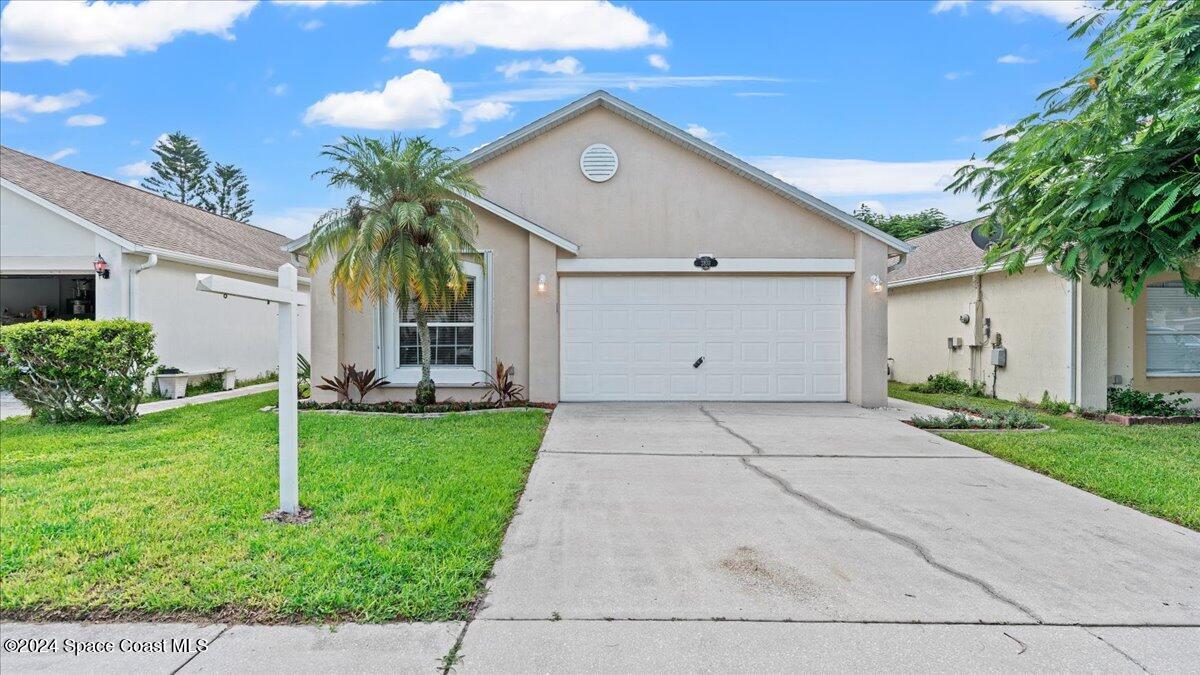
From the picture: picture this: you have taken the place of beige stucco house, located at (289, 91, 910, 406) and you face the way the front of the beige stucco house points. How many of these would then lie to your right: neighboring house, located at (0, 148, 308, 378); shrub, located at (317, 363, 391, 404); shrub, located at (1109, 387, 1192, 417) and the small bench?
3

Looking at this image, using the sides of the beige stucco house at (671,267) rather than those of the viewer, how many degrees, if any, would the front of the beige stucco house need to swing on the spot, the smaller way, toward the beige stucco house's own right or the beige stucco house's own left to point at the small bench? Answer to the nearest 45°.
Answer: approximately 90° to the beige stucco house's own right

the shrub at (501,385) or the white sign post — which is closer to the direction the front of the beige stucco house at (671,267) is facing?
the white sign post

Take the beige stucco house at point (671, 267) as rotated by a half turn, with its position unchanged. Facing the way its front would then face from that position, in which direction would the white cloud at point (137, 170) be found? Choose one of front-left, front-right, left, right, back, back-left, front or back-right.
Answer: front-left

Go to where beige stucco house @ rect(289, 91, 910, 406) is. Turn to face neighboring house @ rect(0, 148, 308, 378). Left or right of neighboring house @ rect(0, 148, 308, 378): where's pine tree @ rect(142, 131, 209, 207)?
right

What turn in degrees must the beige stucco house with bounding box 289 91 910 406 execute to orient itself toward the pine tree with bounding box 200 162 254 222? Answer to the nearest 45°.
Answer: approximately 135° to its right

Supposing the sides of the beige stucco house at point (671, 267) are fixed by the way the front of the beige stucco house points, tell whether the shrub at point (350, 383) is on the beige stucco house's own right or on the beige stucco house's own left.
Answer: on the beige stucco house's own right

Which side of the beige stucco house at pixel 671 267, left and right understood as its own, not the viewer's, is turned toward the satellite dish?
left

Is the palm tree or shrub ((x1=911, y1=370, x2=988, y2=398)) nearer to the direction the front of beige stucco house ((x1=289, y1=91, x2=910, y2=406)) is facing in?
the palm tree

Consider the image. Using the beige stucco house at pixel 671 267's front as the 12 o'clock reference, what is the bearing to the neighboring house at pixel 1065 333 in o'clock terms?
The neighboring house is roughly at 9 o'clock from the beige stucco house.

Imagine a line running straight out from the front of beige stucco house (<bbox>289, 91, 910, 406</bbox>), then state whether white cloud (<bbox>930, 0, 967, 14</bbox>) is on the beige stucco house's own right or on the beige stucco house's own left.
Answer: on the beige stucco house's own left

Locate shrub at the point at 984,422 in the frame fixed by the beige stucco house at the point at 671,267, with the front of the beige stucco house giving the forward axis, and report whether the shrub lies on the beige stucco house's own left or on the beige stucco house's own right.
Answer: on the beige stucco house's own left

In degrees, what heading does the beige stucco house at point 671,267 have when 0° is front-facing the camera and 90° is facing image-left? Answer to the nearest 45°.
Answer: approximately 0°
